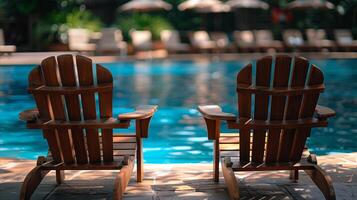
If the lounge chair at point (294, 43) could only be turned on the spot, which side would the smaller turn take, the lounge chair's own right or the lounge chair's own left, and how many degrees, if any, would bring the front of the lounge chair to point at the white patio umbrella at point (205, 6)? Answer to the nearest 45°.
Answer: approximately 135° to the lounge chair's own right

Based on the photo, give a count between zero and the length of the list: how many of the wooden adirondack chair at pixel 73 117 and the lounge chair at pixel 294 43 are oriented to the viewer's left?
0

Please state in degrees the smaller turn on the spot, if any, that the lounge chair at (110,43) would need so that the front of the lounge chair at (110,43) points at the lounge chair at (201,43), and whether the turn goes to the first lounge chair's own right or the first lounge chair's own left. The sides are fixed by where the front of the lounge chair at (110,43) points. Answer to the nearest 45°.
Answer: approximately 45° to the first lounge chair's own left

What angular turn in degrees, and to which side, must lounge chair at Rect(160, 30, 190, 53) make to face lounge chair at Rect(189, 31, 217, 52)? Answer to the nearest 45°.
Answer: approximately 45° to its left

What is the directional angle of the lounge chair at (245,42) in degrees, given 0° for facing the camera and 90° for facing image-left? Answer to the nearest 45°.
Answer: approximately 315°

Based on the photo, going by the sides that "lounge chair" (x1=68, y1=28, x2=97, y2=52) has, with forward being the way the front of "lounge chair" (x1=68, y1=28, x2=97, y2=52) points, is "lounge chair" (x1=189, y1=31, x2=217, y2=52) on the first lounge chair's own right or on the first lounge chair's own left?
on the first lounge chair's own left

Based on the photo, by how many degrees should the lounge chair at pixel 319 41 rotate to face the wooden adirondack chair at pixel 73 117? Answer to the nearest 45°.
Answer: approximately 45° to its right

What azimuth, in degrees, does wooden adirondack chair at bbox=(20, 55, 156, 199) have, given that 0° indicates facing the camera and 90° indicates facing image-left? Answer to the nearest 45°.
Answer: approximately 225°

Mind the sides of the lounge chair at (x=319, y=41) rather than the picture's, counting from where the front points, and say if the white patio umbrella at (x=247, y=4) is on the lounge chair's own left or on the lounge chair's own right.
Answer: on the lounge chair's own right

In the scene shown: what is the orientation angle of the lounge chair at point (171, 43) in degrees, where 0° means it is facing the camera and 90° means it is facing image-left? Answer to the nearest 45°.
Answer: approximately 315°
